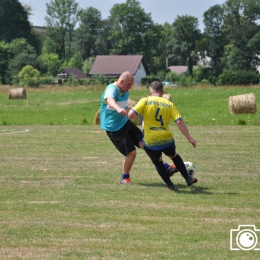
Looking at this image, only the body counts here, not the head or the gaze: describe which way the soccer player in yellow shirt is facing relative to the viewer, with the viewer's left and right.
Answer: facing away from the viewer

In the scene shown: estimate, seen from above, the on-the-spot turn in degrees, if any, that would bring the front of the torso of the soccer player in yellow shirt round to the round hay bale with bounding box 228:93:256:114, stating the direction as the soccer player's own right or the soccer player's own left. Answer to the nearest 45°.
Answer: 0° — they already face it
